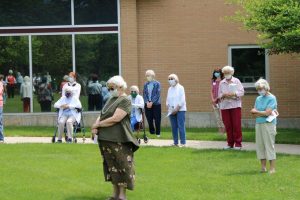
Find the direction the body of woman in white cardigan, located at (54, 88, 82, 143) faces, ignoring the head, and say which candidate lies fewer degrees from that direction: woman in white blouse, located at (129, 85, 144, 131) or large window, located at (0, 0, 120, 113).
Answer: the woman in white blouse

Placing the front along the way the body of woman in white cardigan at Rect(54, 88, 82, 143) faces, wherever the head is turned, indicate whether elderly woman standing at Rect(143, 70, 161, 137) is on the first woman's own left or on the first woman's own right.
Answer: on the first woman's own left

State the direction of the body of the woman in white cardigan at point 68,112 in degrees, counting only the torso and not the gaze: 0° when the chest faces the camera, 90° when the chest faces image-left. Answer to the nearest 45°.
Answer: approximately 0°

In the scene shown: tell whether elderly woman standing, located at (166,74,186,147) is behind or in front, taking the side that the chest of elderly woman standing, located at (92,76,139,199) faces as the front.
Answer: behind

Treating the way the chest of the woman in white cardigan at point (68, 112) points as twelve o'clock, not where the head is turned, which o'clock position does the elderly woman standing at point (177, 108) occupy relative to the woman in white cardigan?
The elderly woman standing is roughly at 10 o'clock from the woman in white cardigan.

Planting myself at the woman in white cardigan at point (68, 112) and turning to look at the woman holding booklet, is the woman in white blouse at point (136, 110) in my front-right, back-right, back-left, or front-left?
front-left
